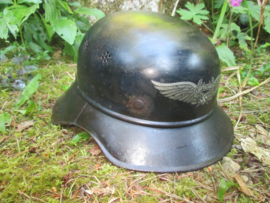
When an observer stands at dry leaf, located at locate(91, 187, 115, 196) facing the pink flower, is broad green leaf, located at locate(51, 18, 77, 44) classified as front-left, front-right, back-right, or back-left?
front-left

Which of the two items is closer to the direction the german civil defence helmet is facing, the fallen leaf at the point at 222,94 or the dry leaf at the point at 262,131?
the dry leaf

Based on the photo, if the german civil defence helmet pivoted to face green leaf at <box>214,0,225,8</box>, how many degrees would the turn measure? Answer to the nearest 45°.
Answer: approximately 135° to its left

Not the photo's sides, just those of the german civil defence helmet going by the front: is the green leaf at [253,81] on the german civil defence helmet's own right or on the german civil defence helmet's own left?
on the german civil defence helmet's own left

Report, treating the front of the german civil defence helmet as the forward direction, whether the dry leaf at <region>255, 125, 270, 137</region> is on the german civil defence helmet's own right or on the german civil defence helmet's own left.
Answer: on the german civil defence helmet's own left

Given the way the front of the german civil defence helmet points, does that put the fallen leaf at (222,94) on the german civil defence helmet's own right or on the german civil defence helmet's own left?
on the german civil defence helmet's own left

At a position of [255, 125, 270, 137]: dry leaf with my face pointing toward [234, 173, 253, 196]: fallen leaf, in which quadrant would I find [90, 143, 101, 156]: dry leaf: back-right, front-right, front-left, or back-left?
front-right
